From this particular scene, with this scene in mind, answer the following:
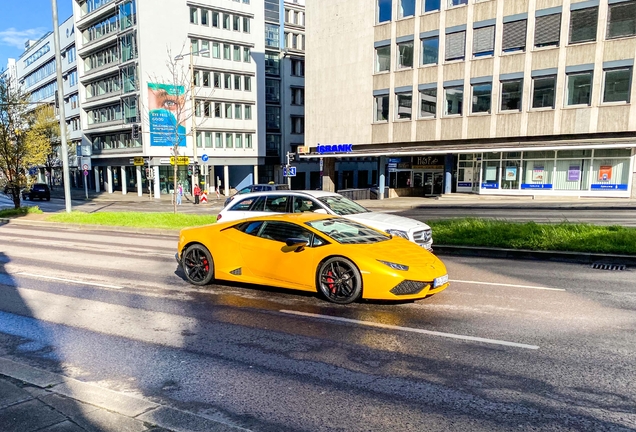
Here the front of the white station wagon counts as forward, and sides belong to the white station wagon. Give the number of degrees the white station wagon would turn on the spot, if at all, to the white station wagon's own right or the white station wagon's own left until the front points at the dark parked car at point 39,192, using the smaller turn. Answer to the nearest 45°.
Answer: approximately 180°

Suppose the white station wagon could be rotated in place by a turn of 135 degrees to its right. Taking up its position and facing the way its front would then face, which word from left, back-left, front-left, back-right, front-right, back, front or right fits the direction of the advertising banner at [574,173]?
back-right

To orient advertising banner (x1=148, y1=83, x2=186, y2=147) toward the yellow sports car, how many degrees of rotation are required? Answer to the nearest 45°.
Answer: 0° — it already faces it

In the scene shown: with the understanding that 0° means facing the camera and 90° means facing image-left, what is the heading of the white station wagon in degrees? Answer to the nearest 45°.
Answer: approximately 315°

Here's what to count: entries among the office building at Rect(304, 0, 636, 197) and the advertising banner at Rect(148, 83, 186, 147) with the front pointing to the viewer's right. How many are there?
0

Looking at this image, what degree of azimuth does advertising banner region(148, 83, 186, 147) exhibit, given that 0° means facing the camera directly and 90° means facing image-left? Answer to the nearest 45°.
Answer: approximately 0°

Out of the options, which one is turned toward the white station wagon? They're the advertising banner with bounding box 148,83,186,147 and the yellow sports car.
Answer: the advertising banner

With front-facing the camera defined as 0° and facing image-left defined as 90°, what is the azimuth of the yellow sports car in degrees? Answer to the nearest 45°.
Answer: approximately 315°

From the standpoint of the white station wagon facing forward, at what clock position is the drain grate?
The drain grate is roughly at 11 o'clock from the white station wagon.

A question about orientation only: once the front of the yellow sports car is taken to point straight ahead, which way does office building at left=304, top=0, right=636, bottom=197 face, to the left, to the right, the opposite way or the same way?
to the right

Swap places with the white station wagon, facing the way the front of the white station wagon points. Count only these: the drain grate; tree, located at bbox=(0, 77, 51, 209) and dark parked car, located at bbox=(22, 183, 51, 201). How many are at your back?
2

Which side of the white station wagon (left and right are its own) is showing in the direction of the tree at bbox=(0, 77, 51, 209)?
back

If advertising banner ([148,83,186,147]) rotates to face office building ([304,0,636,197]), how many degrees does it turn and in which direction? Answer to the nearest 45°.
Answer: approximately 45° to its left
